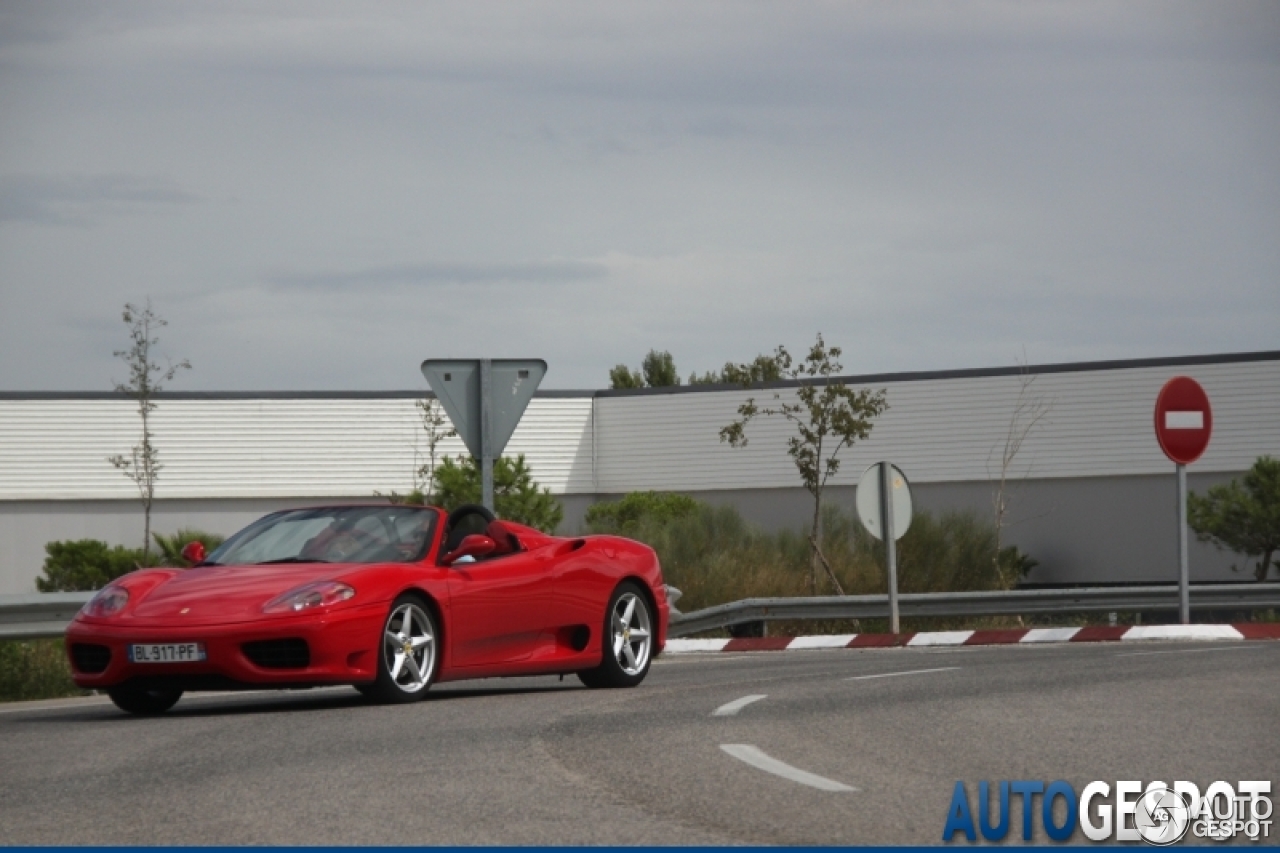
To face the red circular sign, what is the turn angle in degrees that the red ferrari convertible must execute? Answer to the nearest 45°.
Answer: approximately 180°

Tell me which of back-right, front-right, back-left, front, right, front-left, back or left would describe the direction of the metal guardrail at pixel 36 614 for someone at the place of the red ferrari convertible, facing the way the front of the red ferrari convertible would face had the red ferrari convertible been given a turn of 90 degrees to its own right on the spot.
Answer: front

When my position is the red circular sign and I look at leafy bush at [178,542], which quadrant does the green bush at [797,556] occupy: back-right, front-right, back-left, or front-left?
front-right

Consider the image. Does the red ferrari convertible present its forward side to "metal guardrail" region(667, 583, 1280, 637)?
no

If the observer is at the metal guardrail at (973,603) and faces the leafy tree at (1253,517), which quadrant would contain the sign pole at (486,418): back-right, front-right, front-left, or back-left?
back-left

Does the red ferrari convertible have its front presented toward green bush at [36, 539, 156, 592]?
no

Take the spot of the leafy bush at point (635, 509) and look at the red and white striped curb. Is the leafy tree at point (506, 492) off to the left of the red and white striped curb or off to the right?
right

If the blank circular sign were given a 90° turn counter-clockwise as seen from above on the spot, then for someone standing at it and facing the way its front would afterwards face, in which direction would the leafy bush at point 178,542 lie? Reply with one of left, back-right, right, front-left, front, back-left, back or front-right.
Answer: front

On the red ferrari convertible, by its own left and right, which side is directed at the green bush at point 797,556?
back

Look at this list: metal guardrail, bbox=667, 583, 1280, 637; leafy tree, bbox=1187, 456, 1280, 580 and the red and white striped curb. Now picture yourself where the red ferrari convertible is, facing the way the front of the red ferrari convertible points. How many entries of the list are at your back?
3

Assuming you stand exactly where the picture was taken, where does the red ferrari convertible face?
facing the viewer and to the left of the viewer

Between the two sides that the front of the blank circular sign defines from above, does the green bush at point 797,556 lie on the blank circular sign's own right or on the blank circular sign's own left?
on the blank circular sign's own left

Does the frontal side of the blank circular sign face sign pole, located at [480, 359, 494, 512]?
no

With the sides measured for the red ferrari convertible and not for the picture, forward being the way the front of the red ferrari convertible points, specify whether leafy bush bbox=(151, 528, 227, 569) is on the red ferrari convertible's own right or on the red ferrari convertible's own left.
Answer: on the red ferrari convertible's own right

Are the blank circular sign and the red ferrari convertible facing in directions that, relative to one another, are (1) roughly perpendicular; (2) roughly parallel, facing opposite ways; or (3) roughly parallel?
roughly parallel, facing opposite ways
